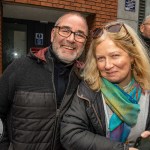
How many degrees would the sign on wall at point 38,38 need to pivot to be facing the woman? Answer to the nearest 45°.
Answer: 0° — it already faces them

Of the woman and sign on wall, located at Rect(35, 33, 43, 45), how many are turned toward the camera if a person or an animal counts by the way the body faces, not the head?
2

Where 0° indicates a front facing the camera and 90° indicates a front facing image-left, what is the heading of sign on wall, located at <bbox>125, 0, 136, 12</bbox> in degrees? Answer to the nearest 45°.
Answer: approximately 0°

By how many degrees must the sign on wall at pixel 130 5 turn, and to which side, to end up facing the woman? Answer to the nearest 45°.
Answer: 0° — it already faces them

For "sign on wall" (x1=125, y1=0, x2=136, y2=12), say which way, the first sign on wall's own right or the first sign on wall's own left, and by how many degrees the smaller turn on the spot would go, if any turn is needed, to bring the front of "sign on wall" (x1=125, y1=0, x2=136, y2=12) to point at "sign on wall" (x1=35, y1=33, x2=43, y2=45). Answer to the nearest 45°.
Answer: approximately 90° to the first sign on wall's own right

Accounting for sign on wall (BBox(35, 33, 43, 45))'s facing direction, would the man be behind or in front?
in front

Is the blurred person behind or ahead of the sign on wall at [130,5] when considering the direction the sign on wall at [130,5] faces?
ahead

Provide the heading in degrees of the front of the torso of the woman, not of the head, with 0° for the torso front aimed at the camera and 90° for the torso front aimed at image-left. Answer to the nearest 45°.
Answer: approximately 0°

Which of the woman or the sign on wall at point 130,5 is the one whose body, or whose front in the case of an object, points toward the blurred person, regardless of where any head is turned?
the sign on wall
